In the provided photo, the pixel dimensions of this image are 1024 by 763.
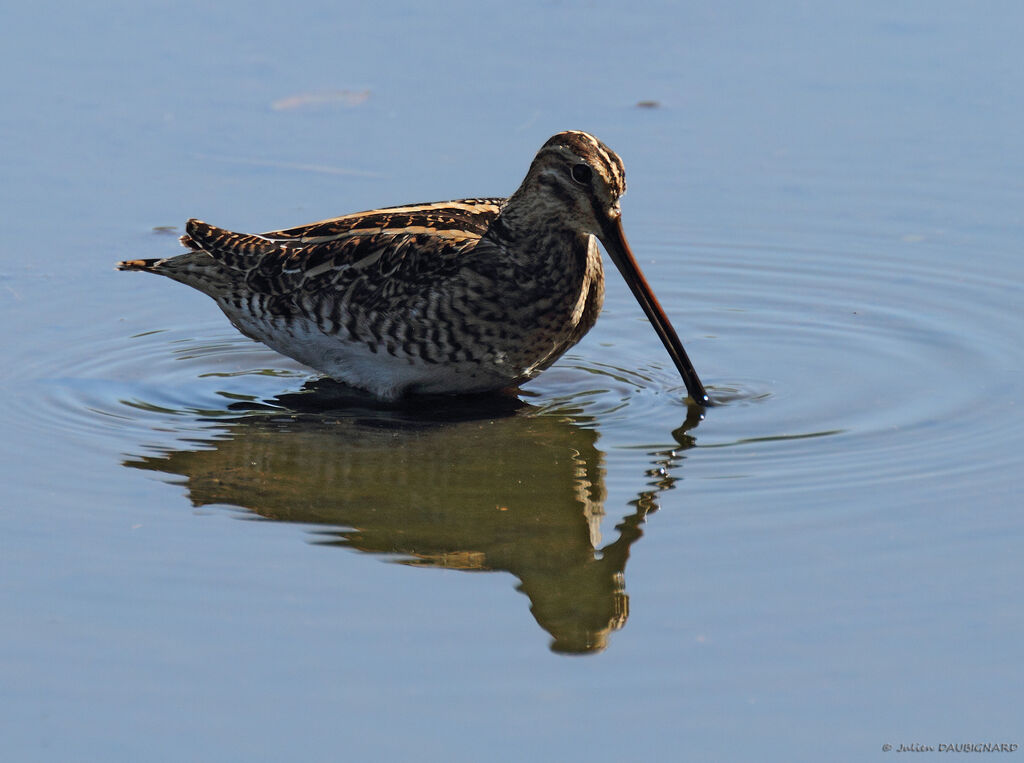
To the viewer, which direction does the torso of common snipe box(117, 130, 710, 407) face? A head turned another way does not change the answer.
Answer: to the viewer's right
